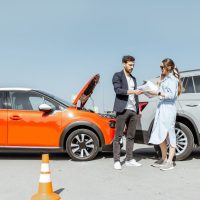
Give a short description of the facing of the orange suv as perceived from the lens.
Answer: facing to the right of the viewer

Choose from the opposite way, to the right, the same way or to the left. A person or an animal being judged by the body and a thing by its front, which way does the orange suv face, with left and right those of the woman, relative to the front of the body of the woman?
the opposite way

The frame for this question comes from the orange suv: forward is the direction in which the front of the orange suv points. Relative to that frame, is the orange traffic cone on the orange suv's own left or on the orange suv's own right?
on the orange suv's own right

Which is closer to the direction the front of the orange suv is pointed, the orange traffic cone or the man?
the man

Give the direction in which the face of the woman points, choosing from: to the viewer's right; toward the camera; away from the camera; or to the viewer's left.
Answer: to the viewer's left

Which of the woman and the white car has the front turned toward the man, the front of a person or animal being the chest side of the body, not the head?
the woman

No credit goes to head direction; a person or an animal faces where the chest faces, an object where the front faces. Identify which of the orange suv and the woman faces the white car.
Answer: the orange suv

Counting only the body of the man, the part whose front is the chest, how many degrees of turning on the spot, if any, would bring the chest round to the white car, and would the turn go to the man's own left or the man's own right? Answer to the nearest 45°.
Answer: approximately 90° to the man's own left

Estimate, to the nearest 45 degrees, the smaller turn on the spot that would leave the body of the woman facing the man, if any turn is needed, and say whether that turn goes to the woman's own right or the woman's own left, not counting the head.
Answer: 0° — they already face them

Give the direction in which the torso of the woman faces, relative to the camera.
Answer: to the viewer's left

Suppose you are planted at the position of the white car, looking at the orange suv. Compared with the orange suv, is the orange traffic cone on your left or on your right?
left
